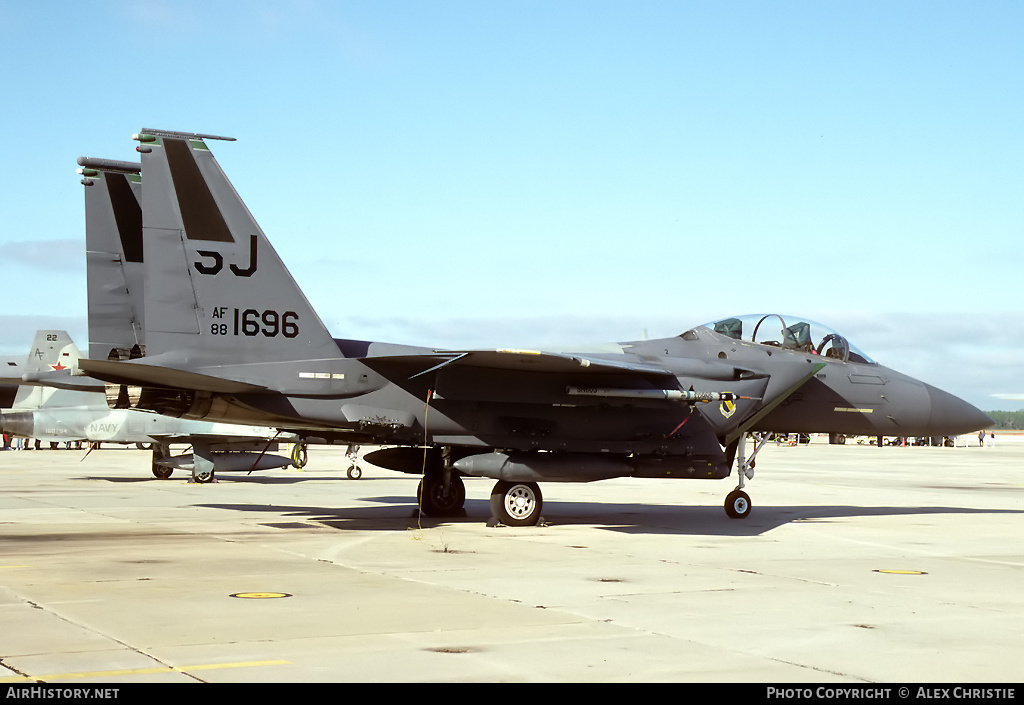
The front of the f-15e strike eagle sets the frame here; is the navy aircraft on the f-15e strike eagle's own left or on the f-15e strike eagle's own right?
on the f-15e strike eagle's own left

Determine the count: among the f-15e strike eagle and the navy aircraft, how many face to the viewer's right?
2

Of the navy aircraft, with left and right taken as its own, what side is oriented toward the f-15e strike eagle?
right

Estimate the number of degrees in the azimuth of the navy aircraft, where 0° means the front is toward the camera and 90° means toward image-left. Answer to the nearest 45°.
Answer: approximately 270°

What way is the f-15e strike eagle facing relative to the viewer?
to the viewer's right
